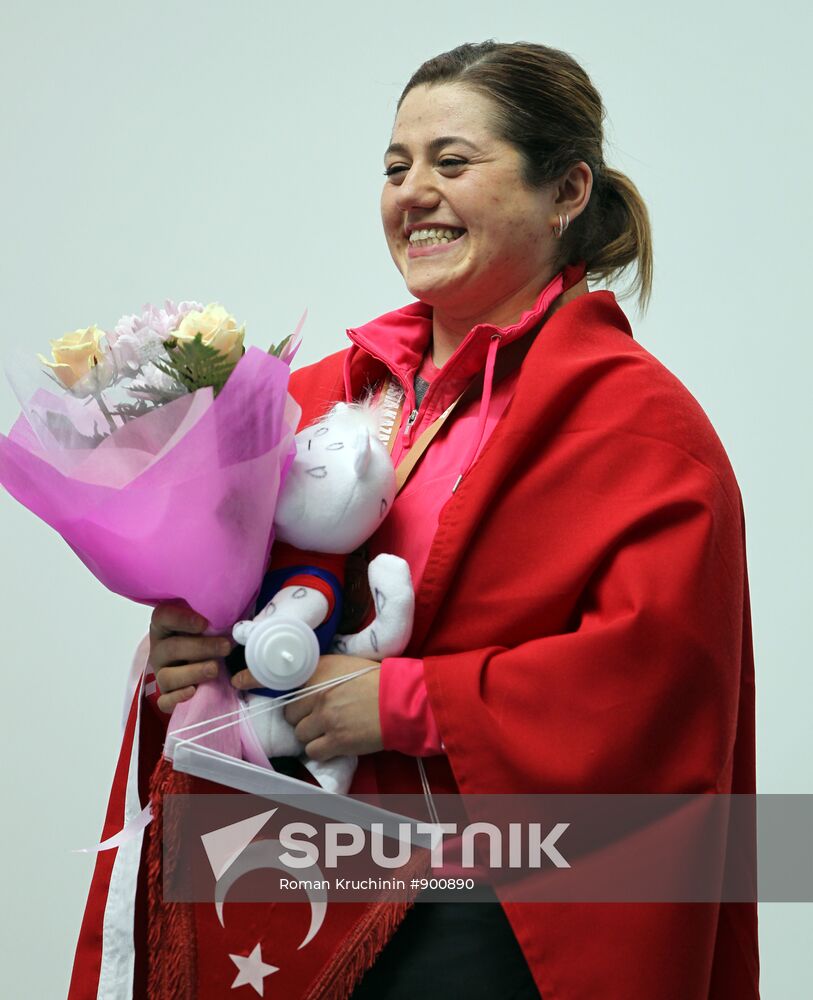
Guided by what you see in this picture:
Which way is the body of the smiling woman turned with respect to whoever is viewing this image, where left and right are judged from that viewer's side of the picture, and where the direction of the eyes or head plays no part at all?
facing the viewer and to the left of the viewer

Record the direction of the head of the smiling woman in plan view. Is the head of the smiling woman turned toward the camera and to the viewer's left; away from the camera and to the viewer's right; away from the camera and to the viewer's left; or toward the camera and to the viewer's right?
toward the camera and to the viewer's left
